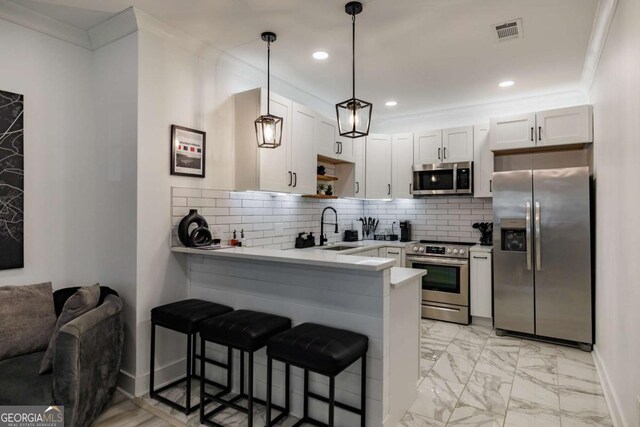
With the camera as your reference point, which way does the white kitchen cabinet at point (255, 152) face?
facing the viewer and to the right of the viewer

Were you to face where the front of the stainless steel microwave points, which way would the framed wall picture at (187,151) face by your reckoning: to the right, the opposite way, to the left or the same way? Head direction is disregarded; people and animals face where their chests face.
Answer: to the left

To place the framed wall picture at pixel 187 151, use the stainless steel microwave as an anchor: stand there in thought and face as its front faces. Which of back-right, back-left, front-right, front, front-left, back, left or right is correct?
front-right

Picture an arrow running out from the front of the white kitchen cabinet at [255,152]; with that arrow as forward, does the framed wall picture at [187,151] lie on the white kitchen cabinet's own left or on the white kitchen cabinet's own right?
on the white kitchen cabinet's own right

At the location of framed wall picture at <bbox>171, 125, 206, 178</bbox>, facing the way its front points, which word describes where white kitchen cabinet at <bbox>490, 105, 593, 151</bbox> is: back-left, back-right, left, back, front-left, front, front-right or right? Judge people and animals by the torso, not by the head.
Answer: front-left

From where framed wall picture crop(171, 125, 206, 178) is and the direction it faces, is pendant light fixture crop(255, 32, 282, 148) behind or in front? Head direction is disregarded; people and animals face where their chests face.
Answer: in front

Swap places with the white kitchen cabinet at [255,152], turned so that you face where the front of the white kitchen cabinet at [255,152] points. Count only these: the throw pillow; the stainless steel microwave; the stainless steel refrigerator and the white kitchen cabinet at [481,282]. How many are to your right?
1

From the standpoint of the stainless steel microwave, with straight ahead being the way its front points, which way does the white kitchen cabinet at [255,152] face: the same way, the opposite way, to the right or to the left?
to the left

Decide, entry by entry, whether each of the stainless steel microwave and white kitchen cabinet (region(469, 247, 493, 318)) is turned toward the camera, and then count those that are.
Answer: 2

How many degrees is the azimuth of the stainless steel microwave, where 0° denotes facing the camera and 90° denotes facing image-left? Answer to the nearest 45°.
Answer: approximately 0°

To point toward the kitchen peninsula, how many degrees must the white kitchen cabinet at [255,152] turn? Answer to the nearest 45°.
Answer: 0° — it already faces it

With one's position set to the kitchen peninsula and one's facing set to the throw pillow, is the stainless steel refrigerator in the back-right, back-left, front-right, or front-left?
back-right

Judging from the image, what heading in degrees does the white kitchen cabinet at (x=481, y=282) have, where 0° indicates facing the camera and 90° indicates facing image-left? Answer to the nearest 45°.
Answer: approximately 0°

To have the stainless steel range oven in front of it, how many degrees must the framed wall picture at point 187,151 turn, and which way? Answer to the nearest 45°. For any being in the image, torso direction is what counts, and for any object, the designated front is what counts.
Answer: approximately 45° to its left
